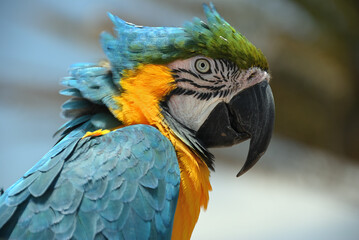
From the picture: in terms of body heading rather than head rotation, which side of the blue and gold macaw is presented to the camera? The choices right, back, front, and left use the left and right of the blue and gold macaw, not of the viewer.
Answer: right
